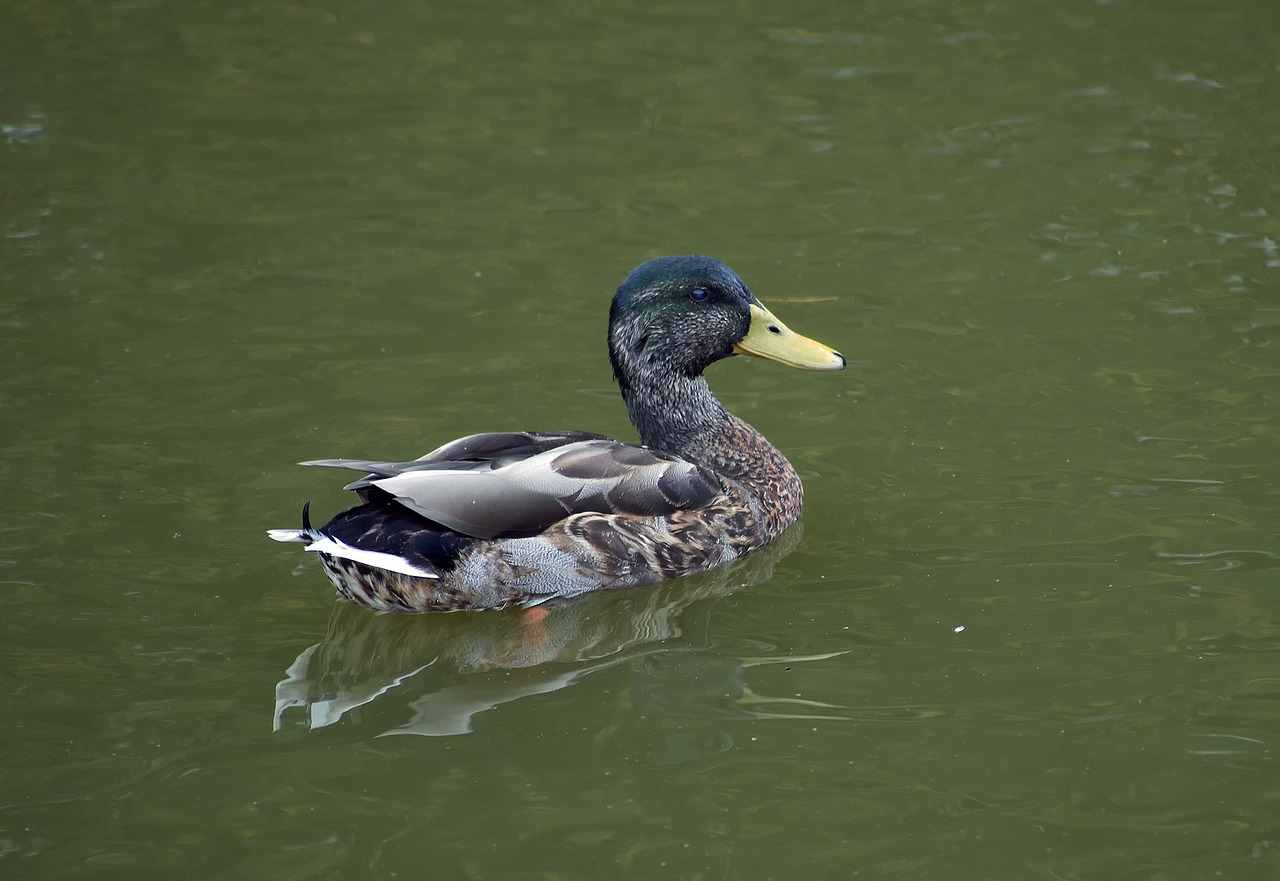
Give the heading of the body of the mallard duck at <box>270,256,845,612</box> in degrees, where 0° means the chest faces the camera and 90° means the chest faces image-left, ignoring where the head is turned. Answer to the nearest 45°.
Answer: approximately 270°
